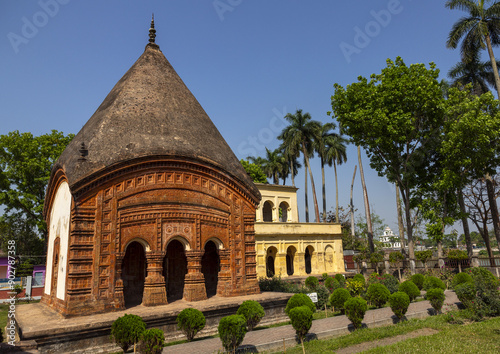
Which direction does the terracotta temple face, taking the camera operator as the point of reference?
facing the viewer and to the right of the viewer

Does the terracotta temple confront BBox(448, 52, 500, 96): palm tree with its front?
no

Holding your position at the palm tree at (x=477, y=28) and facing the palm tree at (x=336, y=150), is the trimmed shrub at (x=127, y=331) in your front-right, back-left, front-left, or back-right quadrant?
back-left

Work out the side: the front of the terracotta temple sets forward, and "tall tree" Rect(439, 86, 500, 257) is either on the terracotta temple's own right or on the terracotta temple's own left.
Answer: on the terracotta temple's own left

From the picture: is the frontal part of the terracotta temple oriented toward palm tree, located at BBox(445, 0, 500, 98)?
no

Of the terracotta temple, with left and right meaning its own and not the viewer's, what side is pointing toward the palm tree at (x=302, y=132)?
left

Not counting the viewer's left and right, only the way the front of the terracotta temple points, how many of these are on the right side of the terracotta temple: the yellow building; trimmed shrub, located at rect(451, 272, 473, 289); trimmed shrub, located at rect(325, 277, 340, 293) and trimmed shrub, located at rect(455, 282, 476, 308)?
0

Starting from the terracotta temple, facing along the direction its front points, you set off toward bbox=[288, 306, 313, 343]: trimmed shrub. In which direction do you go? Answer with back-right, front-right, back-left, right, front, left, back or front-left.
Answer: front

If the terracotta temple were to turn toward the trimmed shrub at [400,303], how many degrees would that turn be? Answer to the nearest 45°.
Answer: approximately 45° to its left

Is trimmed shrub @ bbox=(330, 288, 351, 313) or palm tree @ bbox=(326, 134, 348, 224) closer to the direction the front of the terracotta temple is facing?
the trimmed shrub

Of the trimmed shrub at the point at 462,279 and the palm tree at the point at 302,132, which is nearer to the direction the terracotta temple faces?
the trimmed shrub

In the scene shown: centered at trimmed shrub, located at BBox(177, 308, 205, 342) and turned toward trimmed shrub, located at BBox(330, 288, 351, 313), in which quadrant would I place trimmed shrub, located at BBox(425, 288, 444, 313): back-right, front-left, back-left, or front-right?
front-right

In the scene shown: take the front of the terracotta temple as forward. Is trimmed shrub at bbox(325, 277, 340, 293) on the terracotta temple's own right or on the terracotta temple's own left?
on the terracotta temple's own left

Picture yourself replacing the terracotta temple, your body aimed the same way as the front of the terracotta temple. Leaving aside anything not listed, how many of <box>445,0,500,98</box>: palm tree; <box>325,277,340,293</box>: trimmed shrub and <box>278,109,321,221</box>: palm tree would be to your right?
0

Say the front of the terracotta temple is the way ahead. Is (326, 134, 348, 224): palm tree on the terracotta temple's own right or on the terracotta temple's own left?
on the terracotta temple's own left

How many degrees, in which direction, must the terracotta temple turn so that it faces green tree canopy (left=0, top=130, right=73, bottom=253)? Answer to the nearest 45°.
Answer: approximately 180°

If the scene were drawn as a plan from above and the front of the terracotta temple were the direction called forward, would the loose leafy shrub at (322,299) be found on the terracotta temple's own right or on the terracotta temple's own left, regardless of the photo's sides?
on the terracotta temple's own left

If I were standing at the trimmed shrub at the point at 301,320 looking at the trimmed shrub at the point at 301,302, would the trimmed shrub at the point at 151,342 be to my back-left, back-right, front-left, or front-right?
back-left
